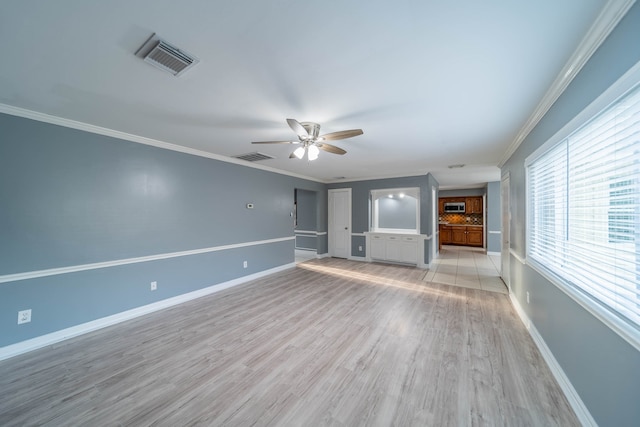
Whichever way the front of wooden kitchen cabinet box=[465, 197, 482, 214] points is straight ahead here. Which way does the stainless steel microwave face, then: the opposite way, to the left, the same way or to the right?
the same way

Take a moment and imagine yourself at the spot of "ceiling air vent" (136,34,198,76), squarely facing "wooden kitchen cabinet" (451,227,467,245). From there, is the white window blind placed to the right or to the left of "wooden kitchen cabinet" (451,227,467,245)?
right

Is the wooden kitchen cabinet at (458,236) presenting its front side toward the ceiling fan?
yes

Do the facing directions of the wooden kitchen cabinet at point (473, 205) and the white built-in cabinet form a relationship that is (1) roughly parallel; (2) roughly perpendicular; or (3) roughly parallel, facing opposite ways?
roughly parallel

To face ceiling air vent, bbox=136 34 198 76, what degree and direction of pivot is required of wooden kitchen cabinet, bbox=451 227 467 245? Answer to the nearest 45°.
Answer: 0° — it already faces it

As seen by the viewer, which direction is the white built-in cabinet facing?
toward the camera

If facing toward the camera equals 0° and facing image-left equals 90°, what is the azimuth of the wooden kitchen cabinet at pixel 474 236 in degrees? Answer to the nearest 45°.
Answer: approximately 0°

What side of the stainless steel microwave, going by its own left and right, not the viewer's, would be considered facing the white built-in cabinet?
front

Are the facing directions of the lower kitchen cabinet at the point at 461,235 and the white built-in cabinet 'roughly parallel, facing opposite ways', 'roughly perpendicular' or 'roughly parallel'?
roughly parallel

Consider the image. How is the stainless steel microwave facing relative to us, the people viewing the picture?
facing the viewer

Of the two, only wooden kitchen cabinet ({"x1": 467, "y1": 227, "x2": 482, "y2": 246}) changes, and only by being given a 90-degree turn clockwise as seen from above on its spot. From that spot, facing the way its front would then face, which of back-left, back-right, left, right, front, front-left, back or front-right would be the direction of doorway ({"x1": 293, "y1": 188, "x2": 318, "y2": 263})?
front-left

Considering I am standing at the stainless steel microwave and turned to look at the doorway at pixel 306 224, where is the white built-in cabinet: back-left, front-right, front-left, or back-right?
front-left

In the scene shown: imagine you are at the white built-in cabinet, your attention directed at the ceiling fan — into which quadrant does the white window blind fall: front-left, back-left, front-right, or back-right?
front-left

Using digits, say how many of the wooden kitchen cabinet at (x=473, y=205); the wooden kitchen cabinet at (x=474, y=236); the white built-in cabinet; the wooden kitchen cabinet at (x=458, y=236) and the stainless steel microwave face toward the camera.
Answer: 5

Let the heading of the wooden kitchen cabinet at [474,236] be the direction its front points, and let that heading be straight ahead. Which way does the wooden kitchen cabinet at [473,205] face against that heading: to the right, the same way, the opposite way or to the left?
the same way

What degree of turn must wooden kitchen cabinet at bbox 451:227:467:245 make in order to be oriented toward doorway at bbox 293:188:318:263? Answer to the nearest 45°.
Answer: approximately 45° to its right
